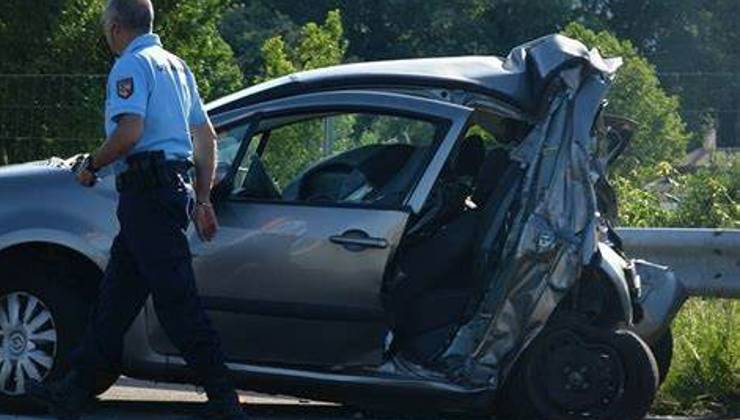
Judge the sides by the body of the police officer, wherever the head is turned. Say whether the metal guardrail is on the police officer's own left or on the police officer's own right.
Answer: on the police officer's own right

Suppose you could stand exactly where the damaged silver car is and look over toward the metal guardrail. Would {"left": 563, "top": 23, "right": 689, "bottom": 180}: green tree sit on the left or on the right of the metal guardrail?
left

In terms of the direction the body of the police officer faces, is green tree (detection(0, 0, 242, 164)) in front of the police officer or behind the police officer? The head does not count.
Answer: in front

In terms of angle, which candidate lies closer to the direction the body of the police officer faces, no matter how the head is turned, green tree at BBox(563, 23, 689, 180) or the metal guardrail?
the green tree

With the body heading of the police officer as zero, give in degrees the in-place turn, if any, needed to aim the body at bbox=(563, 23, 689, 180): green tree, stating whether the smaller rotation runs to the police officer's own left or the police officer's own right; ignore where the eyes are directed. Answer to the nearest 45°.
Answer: approximately 90° to the police officer's own right

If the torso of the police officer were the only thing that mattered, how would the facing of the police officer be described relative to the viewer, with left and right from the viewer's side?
facing away from the viewer and to the left of the viewer
